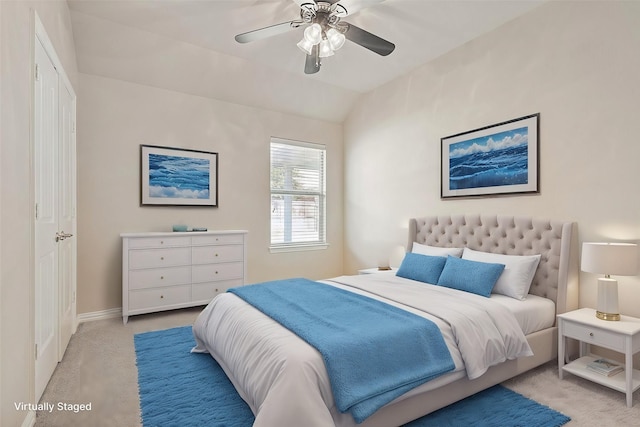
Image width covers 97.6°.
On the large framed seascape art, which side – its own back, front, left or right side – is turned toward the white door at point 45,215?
front

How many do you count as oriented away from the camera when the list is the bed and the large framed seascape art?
0

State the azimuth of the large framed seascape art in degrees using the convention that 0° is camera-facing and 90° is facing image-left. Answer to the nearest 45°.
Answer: approximately 45°

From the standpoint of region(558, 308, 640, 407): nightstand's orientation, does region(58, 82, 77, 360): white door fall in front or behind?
in front

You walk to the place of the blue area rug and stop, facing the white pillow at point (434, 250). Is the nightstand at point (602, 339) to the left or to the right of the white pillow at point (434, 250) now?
right

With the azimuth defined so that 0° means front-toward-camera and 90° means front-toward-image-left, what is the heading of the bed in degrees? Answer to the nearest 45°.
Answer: approximately 45°

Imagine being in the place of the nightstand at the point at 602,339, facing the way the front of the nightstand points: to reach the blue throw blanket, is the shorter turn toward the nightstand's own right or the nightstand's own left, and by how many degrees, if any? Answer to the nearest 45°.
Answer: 0° — it already faces it

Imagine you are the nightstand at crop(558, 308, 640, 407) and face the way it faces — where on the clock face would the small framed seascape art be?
The small framed seascape art is roughly at 1 o'clock from the nightstand.

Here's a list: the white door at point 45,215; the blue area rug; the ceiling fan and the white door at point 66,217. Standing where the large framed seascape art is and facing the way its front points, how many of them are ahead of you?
4
